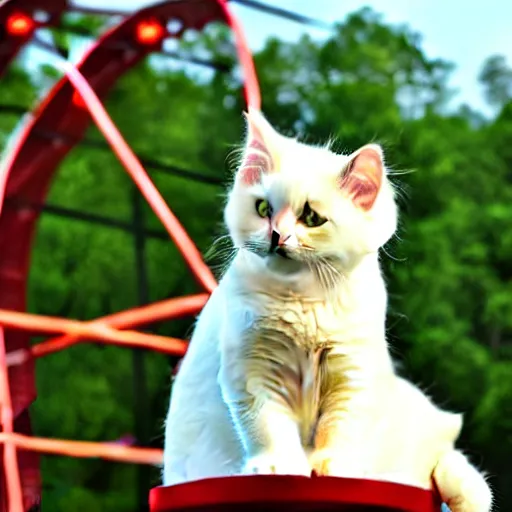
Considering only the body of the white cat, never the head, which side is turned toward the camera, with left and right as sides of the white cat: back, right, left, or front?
front
